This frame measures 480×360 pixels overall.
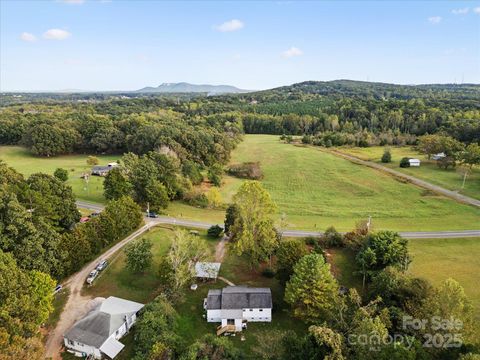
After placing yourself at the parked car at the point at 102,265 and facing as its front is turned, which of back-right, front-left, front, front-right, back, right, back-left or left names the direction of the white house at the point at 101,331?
front-left

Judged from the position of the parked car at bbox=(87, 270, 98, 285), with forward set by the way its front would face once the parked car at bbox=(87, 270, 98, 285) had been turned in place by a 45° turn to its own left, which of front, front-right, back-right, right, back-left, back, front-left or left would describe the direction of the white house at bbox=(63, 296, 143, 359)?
front

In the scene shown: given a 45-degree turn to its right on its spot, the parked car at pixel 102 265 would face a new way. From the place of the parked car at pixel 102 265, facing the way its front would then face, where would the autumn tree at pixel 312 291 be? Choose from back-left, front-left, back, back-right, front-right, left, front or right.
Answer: back-left

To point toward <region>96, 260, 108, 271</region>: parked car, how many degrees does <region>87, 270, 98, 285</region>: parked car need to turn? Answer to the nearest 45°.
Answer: approximately 180°

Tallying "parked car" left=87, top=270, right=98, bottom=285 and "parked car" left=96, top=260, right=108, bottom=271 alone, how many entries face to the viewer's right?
0

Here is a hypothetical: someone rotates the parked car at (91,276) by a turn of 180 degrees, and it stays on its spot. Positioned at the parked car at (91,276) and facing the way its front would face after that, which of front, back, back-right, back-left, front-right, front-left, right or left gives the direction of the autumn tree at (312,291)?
right

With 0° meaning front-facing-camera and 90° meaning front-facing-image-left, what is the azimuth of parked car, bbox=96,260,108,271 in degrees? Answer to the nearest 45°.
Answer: approximately 45°

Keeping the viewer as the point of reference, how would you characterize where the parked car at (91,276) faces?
facing the viewer and to the left of the viewer

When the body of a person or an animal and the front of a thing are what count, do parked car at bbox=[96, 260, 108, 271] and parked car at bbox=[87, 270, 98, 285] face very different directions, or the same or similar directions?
same or similar directions

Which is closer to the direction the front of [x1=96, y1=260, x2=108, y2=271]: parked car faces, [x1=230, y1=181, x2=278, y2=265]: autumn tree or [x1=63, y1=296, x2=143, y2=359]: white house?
the white house

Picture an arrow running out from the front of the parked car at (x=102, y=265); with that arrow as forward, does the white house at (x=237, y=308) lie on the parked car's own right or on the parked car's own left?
on the parked car's own left

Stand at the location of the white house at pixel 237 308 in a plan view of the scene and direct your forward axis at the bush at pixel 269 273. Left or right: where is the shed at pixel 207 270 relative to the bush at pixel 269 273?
left
